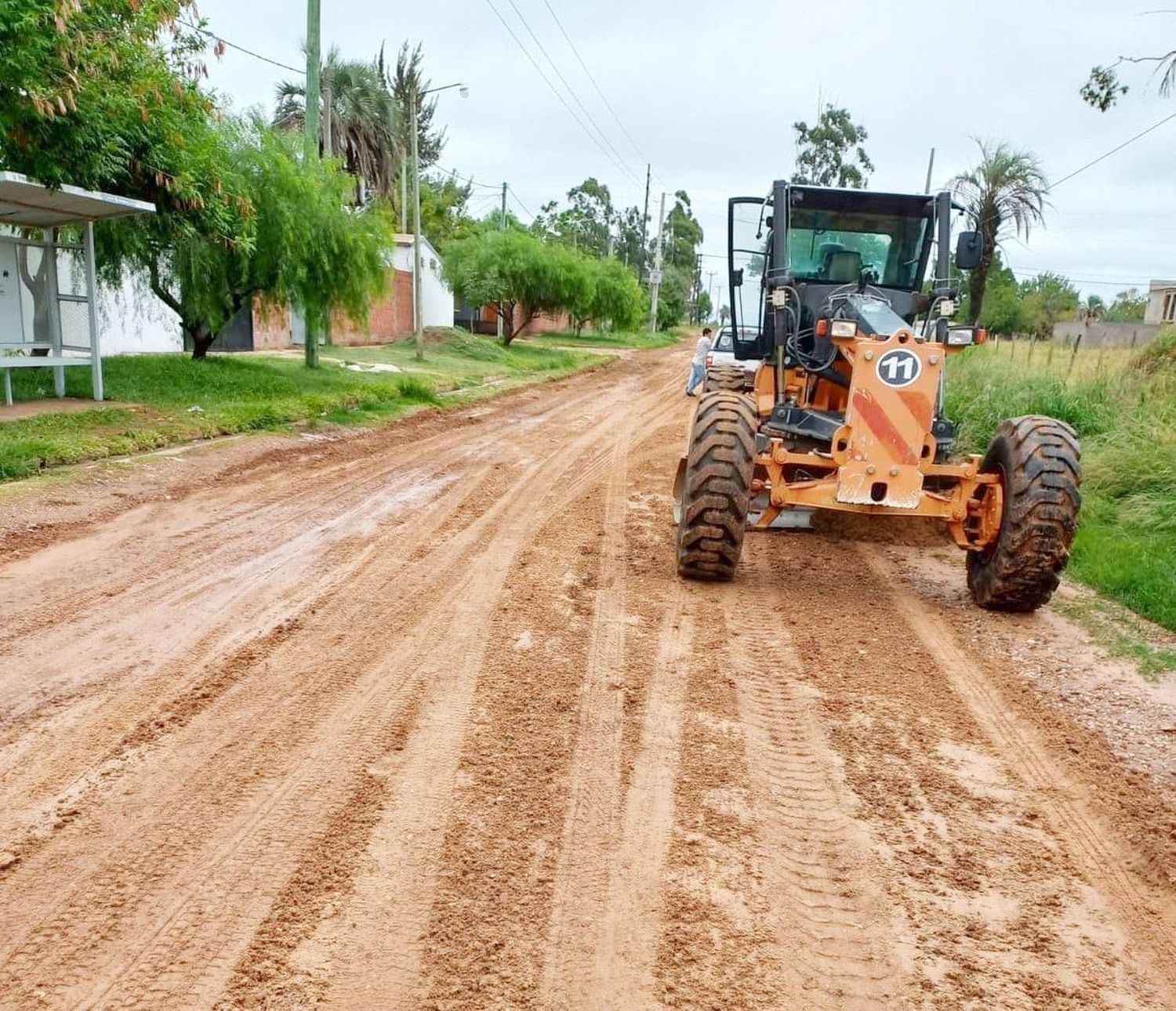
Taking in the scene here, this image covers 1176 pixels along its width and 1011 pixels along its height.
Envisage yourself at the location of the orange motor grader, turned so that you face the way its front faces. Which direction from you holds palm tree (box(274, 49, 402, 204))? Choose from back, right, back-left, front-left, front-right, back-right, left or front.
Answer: back-right

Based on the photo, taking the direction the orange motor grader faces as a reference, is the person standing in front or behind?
behind

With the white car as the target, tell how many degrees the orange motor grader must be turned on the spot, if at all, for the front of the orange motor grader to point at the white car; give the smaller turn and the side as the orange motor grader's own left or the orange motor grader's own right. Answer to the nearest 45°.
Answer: approximately 180°

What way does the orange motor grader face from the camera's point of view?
toward the camera

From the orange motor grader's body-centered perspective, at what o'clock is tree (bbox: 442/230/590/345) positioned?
The tree is roughly at 5 o'clock from the orange motor grader.

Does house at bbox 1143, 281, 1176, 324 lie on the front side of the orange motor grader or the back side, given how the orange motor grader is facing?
on the back side

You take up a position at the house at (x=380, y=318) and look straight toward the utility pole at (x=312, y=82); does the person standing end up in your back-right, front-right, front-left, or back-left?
front-left

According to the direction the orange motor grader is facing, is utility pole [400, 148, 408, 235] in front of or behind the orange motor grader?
behind

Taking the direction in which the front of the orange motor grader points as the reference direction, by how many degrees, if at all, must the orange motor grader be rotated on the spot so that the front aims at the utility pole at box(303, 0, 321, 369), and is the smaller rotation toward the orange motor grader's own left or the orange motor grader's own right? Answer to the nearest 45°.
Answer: approximately 135° to the orange motor grader's own right

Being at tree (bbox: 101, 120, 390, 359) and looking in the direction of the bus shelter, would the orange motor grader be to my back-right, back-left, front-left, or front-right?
front-left

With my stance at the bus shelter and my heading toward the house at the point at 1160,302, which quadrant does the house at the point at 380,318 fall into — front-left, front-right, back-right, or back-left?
front-left
